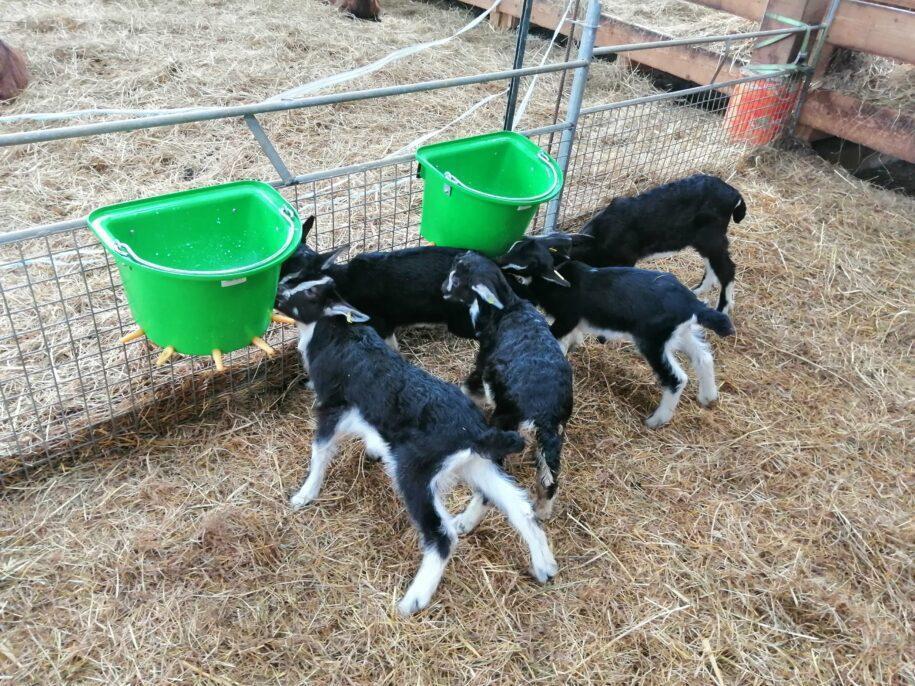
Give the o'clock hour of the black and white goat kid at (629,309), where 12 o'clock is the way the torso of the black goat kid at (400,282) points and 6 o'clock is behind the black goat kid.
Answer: The black and white goat kid is roughly at 6 o'clock from the black goat kid.

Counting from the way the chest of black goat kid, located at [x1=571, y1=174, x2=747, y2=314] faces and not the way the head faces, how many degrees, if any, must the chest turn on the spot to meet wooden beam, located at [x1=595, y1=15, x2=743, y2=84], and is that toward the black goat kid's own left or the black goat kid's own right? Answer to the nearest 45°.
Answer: approximately 90° to the black goat kid's own right

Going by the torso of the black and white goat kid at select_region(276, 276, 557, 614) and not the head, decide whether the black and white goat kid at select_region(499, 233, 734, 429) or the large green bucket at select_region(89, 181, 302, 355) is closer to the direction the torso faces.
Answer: the large green bucket

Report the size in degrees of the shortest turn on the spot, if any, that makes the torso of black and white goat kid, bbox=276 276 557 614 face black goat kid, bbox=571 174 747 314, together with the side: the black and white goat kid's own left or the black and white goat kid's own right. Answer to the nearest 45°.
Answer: approximately 90° to the black and white goat kid's own right

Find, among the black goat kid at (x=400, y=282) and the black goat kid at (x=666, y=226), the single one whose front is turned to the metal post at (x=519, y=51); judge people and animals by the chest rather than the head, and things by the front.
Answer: the black goat kid at (x=666, y=226)

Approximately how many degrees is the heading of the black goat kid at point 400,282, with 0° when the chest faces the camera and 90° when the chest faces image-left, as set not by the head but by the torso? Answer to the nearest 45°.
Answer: approximately 90°

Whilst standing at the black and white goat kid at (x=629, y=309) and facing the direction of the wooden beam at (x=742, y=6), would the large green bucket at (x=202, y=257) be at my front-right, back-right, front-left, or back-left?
back-left

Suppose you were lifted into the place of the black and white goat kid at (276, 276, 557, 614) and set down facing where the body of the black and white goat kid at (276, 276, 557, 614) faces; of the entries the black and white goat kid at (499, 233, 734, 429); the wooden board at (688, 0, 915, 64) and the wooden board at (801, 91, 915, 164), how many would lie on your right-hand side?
3

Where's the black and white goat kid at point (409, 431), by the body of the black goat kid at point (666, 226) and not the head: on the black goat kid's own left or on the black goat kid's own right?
on the black goat kid's own left

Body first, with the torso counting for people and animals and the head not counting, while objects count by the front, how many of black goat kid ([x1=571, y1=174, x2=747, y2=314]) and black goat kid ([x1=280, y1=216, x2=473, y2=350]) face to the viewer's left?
2

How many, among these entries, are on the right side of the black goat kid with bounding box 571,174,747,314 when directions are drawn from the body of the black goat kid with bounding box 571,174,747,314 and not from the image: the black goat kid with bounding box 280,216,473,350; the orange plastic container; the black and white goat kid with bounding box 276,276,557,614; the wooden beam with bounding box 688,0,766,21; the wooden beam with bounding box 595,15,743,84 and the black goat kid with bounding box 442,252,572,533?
3

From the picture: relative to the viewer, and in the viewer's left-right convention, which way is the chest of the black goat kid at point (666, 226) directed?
facing to the left of the viewer

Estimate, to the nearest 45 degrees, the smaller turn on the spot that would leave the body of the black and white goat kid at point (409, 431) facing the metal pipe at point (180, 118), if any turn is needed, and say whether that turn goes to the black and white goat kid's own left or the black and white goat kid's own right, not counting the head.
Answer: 0° — it already faces it

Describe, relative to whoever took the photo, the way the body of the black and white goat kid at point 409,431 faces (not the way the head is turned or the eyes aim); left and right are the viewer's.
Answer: facing away from the viewer and to the left of the viewer

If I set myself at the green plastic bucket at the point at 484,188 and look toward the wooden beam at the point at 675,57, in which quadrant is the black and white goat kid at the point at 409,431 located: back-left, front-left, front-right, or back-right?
back-right
